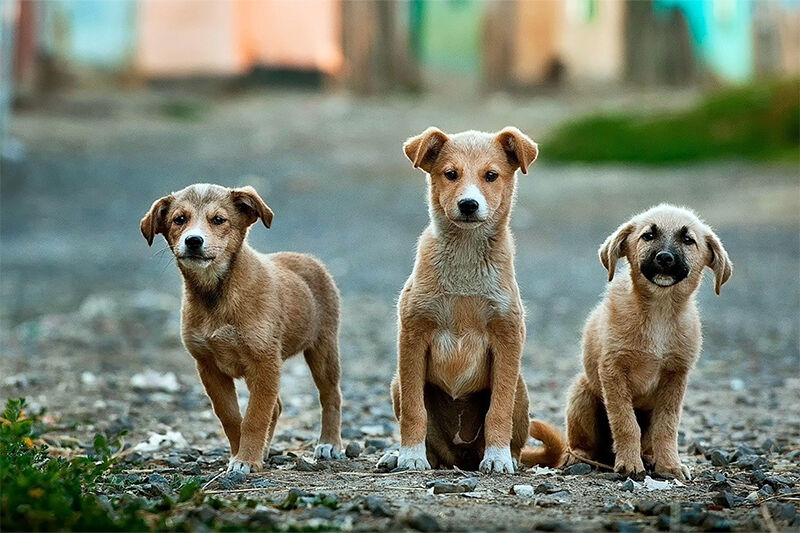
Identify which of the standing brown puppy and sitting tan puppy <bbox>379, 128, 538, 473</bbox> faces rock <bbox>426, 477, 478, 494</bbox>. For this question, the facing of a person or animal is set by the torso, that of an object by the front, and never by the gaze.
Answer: the sitting tan puppy

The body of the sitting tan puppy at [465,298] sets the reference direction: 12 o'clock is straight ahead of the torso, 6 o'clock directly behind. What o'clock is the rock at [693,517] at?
The rock is roughly at 11 o'clock from the sitting tan puppy.

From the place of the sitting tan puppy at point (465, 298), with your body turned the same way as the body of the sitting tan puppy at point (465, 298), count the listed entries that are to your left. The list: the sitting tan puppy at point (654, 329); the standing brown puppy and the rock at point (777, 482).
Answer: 2

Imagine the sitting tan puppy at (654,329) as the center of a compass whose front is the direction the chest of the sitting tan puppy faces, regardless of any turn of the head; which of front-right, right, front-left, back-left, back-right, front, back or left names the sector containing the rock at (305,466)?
back-right

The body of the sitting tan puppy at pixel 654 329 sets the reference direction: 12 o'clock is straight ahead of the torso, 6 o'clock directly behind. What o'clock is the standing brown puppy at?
The standing brown puppy is roughly at 4 o'clock from the sitting tan puppy.

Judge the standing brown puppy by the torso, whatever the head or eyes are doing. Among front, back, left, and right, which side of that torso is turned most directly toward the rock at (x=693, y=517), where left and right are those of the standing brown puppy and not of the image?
left

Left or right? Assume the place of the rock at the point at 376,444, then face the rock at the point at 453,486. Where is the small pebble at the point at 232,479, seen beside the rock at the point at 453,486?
right

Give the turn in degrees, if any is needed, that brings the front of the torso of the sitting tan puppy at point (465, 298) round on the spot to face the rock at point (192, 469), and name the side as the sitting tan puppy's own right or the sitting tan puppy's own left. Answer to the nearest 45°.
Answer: approximately 90° to the sitting tan puppy's own right

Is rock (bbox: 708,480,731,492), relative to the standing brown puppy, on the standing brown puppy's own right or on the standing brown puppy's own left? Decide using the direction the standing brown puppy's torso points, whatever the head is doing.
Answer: on the standing brown puppy's own left

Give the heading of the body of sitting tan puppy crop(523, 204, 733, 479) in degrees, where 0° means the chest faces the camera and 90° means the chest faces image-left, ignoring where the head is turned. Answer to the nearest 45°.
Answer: approximately 315°

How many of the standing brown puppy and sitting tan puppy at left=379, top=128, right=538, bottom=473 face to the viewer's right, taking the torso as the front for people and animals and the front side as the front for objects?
0

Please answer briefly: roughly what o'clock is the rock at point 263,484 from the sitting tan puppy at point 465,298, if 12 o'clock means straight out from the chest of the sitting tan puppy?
The rock is roughly at 2 o'clock from the sitting tan puppy.

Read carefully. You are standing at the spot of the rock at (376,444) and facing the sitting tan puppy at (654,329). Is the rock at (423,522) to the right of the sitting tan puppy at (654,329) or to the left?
right

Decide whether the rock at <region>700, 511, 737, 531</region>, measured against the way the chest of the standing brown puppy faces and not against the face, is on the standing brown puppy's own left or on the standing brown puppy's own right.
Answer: on the standing brown puppy's own left

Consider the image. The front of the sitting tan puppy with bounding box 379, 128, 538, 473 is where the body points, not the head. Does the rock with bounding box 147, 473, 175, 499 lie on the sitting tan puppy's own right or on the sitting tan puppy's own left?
on the sitting tan puppy's own right

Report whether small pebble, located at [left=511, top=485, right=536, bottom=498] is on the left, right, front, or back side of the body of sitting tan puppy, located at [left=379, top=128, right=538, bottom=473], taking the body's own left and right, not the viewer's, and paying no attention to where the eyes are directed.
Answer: front
